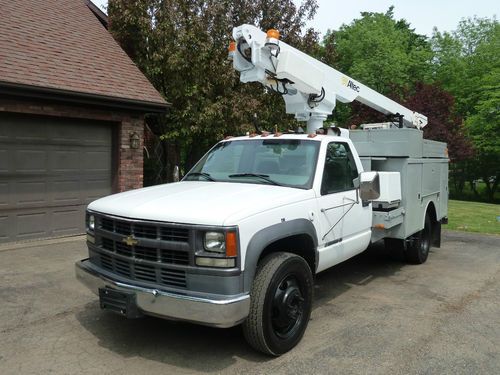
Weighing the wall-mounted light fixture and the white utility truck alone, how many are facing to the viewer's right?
0

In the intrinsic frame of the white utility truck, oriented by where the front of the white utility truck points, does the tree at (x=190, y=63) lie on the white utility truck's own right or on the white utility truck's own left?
on the white utility truck's own right

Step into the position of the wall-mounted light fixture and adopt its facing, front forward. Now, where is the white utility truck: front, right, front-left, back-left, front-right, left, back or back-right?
front

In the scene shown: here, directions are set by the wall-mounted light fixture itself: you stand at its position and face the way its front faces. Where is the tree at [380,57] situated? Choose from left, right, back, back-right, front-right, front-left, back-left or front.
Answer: back-left

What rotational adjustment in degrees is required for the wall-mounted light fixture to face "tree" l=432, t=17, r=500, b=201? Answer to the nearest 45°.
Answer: approximately 135° to its left

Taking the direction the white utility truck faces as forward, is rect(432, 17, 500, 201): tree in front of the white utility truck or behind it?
behind

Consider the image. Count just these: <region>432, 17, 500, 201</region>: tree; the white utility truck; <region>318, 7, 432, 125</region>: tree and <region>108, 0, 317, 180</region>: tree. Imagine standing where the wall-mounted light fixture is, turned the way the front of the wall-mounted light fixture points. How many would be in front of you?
1

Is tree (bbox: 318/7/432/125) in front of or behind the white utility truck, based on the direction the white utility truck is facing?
behind

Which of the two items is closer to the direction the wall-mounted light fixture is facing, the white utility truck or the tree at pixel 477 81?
the white utility truck

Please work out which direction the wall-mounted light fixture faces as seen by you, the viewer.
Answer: facing the viewer

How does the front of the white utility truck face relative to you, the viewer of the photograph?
facing the viewer and to the left of the viewer

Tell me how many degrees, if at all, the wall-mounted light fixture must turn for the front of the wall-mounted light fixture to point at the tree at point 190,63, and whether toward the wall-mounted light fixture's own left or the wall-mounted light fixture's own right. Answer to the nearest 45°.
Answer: approximately 135° to the wall-mounted light fixture's own left
